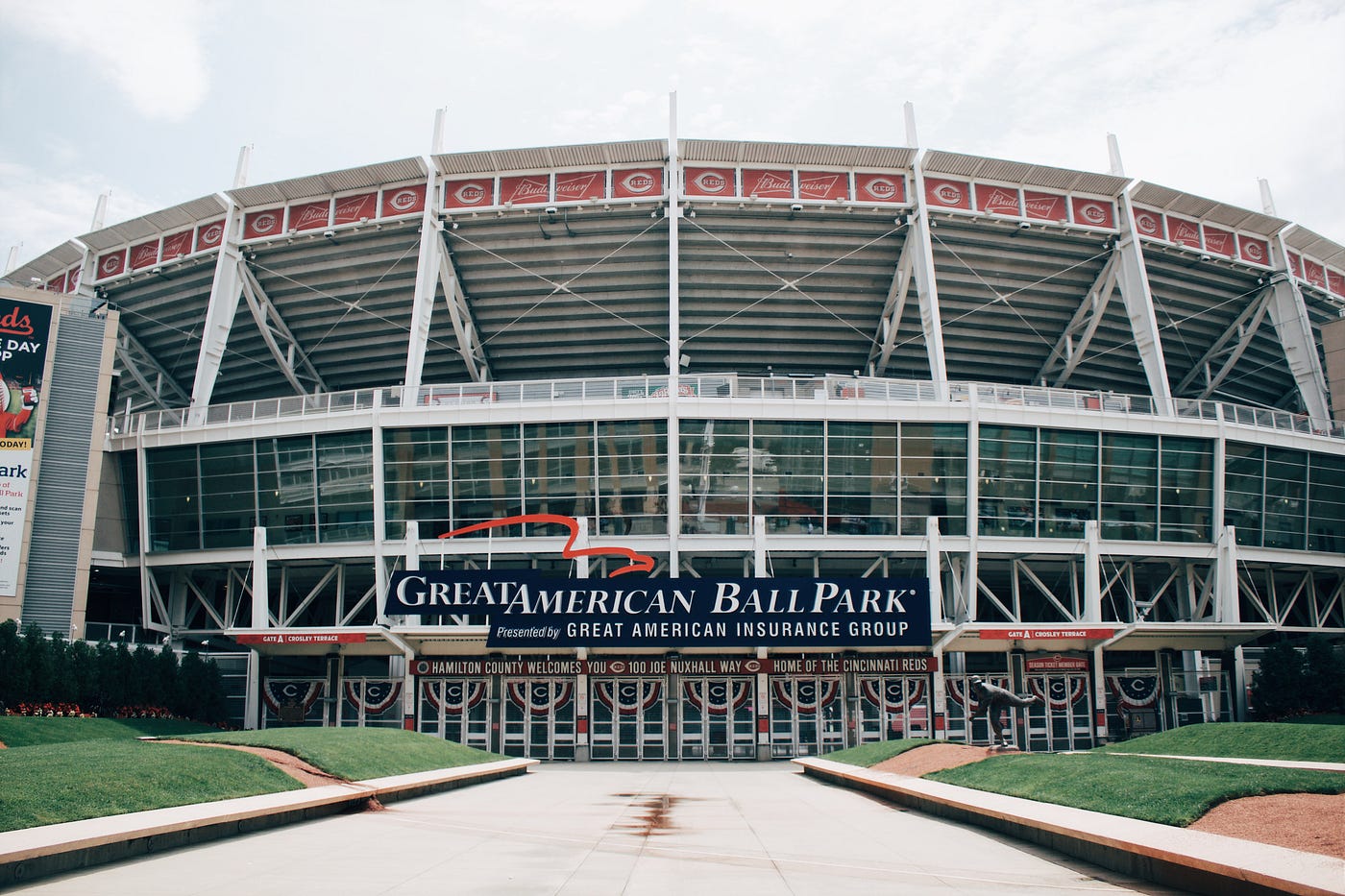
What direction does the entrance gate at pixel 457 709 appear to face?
toward the camera

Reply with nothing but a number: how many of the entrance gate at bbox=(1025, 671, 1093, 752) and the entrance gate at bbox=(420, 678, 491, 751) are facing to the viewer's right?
0

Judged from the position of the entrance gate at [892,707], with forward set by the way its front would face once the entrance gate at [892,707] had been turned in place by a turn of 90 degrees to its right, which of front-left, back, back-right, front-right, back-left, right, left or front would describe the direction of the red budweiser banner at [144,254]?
front

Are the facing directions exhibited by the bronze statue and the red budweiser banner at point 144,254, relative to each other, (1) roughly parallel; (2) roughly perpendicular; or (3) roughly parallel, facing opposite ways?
roughly perpendicular

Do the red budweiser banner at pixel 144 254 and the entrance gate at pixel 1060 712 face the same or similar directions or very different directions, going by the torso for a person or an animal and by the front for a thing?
same or similar directions

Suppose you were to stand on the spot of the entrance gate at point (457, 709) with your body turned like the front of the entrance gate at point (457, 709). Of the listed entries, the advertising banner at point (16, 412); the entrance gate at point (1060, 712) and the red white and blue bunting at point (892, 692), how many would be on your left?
2

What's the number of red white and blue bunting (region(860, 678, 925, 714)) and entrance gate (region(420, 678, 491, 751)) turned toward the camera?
2

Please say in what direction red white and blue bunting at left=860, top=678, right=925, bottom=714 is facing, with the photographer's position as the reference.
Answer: facing the viewer

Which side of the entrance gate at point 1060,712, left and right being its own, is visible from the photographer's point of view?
front

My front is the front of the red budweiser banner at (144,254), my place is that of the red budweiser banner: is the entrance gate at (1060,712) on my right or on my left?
on my left

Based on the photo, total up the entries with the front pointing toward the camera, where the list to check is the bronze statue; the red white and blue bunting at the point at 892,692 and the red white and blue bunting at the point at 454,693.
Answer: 2

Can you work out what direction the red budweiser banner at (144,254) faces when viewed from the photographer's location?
facing the viewer and to the left of the viewer

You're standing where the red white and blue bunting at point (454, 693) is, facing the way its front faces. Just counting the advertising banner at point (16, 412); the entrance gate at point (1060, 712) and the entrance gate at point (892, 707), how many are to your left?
2
